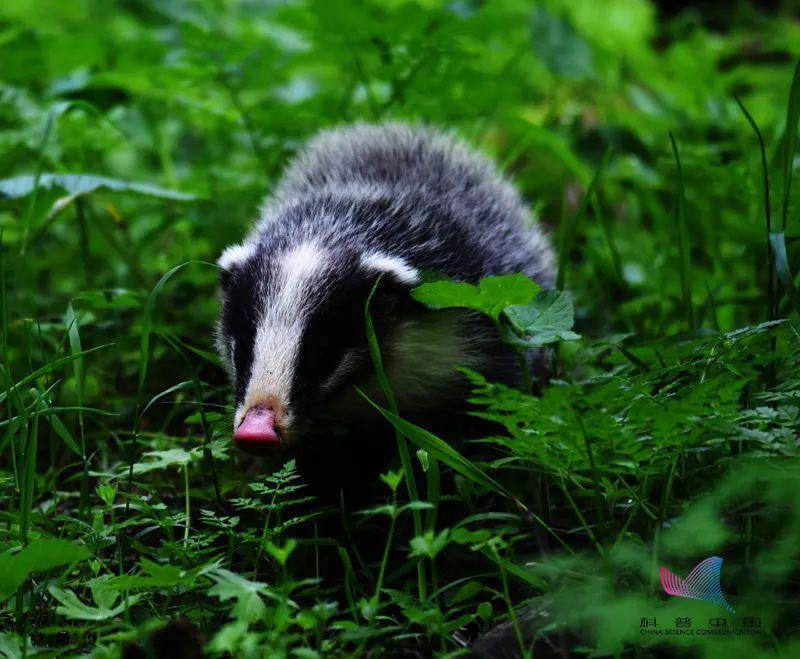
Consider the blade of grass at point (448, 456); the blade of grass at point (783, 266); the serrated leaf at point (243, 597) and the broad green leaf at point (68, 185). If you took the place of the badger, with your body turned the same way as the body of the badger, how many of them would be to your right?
1

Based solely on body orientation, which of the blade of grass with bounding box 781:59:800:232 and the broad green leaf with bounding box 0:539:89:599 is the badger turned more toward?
the broad green leaf

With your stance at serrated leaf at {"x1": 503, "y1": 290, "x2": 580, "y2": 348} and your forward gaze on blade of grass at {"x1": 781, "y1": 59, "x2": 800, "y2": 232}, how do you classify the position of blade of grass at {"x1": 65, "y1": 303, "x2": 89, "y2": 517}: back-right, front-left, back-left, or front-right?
back-left

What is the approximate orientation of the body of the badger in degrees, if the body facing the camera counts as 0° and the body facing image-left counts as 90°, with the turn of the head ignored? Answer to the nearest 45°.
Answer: approximately 45°

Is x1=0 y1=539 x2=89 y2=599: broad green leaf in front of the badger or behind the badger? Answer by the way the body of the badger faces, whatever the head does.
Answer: in front

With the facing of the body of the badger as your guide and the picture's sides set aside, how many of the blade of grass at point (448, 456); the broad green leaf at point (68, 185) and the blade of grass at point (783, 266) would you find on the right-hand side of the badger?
1

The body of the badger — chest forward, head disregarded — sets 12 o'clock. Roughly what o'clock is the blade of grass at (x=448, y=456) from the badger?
The blade of grass is roughly at 10 o'clock from the badger.

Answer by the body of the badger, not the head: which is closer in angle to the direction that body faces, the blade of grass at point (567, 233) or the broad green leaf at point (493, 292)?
the broad green leaf

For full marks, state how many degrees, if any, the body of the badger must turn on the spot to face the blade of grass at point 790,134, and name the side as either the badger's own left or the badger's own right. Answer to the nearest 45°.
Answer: approximately 135° to the badger's own left

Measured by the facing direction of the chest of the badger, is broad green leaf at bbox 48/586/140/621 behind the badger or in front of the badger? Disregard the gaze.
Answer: in front

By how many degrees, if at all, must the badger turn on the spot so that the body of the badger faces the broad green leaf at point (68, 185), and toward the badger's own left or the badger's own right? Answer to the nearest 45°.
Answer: approximately 90° to the badger's own right

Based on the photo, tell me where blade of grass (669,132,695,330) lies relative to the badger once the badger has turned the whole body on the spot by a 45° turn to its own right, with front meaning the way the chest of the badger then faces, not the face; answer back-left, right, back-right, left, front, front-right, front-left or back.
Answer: back

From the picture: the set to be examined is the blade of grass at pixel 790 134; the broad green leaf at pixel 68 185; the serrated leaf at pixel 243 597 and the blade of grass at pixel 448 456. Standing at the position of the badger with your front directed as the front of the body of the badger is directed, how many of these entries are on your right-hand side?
1

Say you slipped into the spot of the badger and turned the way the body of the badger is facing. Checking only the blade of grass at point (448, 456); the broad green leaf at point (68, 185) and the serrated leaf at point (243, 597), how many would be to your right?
1
